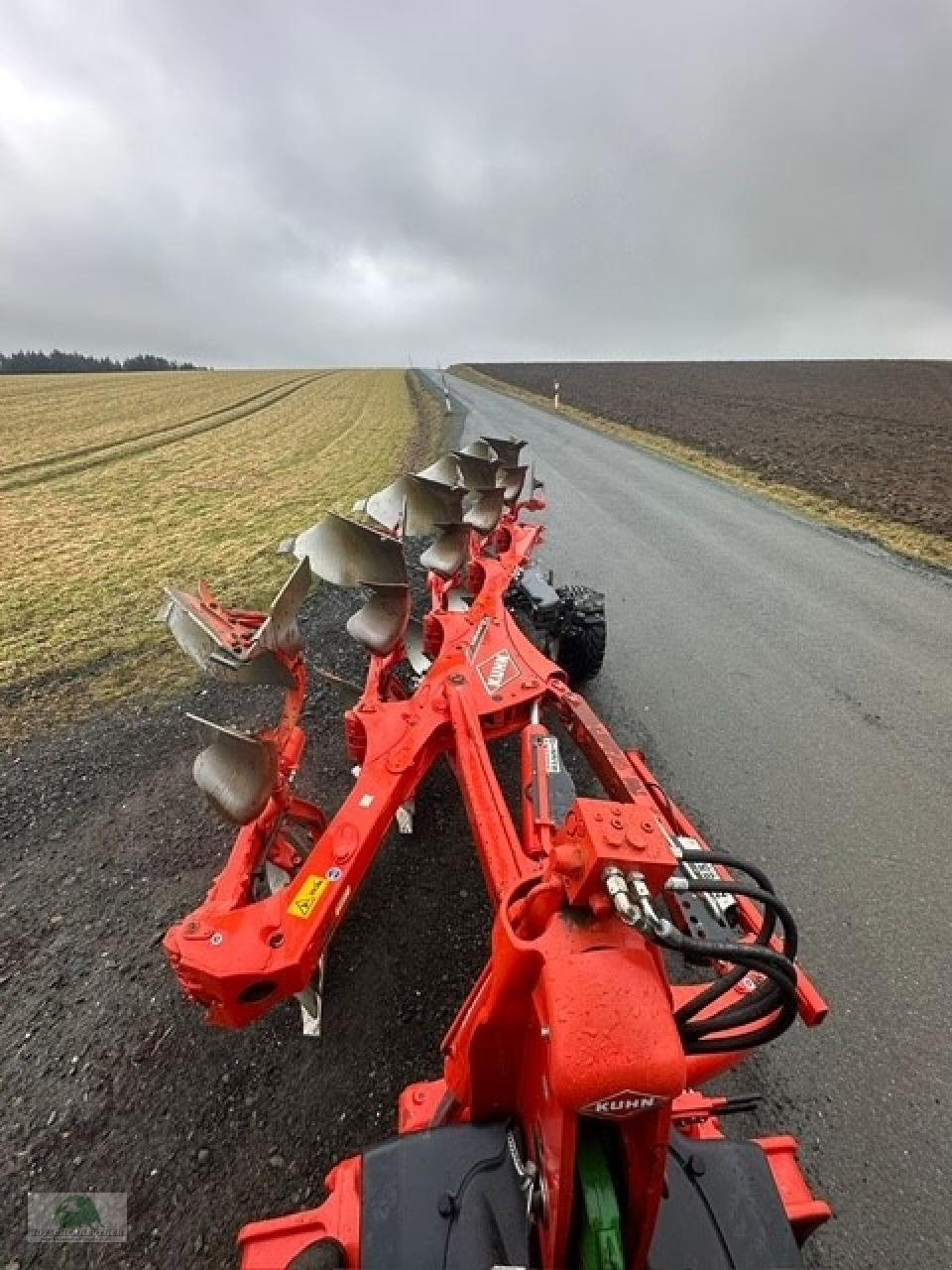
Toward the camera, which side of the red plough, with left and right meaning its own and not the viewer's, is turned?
front
